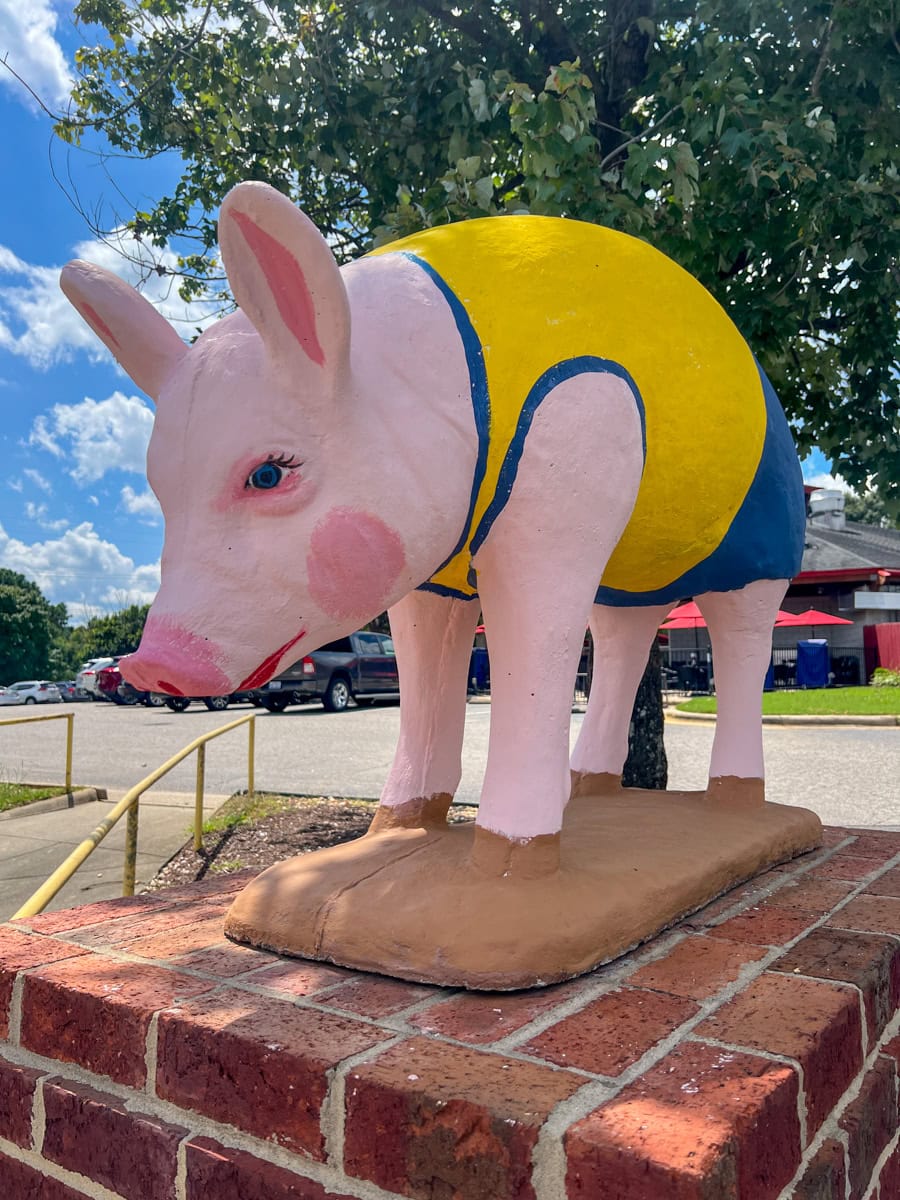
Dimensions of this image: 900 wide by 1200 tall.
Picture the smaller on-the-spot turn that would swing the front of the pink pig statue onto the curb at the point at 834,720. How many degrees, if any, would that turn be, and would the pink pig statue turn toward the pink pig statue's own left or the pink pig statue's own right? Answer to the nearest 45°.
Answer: approximately 180°

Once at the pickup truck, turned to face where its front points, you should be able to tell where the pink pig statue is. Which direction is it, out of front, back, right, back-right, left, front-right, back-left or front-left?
back-right

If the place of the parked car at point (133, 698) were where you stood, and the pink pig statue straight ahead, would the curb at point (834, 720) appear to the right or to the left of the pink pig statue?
left

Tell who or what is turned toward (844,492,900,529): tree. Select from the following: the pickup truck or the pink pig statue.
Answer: the pickup truck

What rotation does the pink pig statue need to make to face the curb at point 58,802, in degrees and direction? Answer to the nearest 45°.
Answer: approximately 90° to its right

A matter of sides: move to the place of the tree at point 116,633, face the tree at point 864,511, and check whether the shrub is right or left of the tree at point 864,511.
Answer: right

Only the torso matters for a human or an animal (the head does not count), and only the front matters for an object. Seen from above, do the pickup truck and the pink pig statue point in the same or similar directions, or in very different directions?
very different directions

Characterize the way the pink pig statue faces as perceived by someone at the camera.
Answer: facing the viewer and to the left of the viewer

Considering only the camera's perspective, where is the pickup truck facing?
facing away from the viewer and to the right of the viewer
